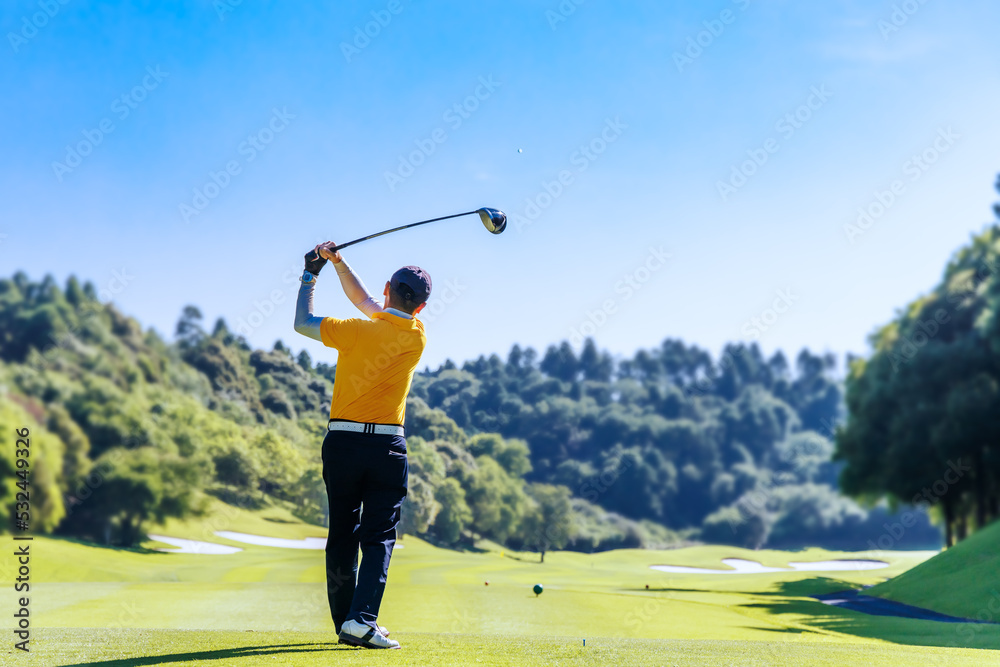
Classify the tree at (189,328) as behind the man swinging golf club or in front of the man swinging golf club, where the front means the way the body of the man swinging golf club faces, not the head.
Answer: in front

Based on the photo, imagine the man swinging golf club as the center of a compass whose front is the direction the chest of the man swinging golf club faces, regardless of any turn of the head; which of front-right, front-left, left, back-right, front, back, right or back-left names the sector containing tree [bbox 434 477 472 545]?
front

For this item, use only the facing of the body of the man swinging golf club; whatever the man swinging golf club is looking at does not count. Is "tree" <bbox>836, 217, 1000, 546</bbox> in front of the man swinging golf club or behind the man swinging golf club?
in front

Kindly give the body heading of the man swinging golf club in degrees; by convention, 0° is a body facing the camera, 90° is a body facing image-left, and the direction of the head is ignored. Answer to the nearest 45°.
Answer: approximately 180°

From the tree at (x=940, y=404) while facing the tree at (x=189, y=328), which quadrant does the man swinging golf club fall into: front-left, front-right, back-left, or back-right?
back-left

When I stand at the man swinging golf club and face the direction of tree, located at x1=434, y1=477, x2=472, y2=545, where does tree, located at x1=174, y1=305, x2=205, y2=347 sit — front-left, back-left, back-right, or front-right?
front-left

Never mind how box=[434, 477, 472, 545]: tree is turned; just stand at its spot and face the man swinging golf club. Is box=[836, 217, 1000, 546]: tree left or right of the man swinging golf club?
left

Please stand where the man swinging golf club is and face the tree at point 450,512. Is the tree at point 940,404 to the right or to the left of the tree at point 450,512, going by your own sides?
right

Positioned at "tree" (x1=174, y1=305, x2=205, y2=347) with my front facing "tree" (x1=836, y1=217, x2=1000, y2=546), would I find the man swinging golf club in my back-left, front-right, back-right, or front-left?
front-right

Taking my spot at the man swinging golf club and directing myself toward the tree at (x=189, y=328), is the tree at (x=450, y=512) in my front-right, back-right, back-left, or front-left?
front-right

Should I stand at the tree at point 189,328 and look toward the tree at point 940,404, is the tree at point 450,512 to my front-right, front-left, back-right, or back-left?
front-left
